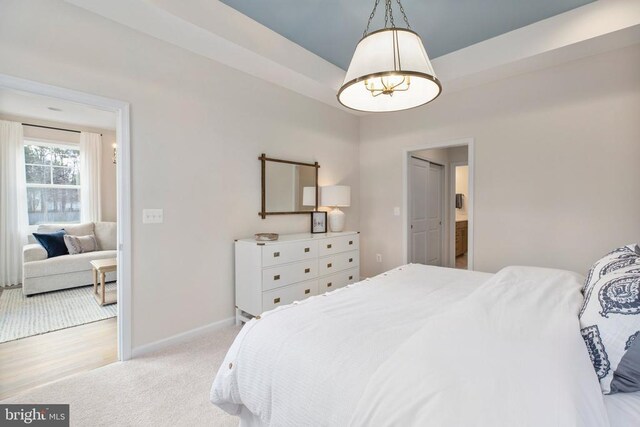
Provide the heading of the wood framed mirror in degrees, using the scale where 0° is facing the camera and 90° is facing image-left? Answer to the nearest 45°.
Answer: approximately 315°

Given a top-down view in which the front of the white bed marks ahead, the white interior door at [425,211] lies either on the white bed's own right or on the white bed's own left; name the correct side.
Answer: on the white bed's own right

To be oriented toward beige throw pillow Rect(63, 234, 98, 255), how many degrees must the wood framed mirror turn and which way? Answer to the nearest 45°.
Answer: approximately 135° to its right

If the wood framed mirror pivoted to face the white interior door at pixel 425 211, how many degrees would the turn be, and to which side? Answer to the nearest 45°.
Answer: approximately 90° to its left

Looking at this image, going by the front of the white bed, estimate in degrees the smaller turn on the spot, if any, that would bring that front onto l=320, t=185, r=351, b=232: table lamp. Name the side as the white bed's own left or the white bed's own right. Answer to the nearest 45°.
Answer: approximately 90° to the white bed's own right

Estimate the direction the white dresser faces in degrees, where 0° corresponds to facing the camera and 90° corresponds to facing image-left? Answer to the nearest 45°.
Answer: approximately 315°

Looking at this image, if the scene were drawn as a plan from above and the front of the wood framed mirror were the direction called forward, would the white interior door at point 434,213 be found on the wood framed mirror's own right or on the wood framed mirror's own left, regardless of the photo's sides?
on the wood framed mirror's own left

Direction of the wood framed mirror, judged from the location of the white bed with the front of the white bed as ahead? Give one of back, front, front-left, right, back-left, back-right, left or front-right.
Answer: front-right

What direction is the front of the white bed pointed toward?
to the viewer's left

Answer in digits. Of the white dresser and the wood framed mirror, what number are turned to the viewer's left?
0
